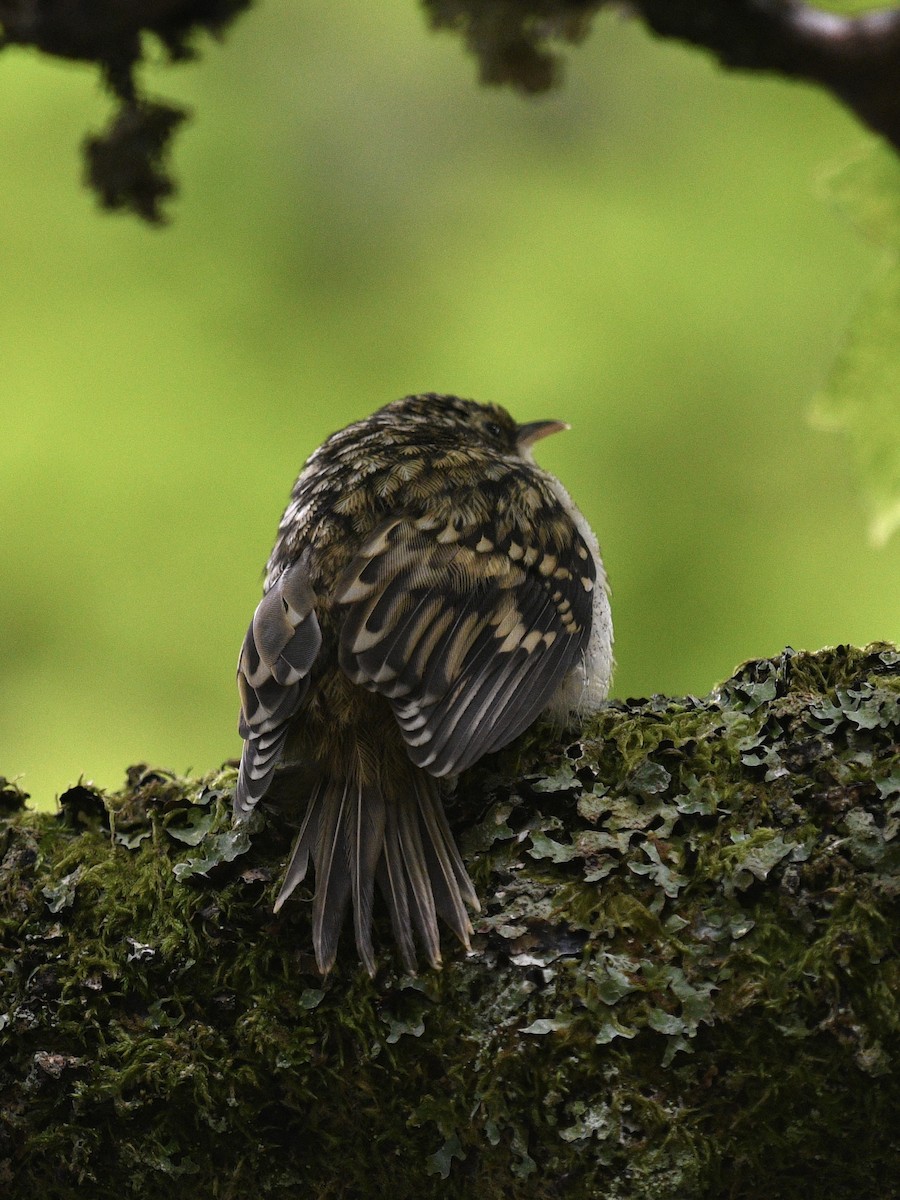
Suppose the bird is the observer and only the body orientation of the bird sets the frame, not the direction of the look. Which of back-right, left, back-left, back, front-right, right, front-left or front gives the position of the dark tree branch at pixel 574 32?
back-right

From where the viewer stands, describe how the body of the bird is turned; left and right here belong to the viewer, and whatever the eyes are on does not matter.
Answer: facing away from the viewer and to the right of the viewer
